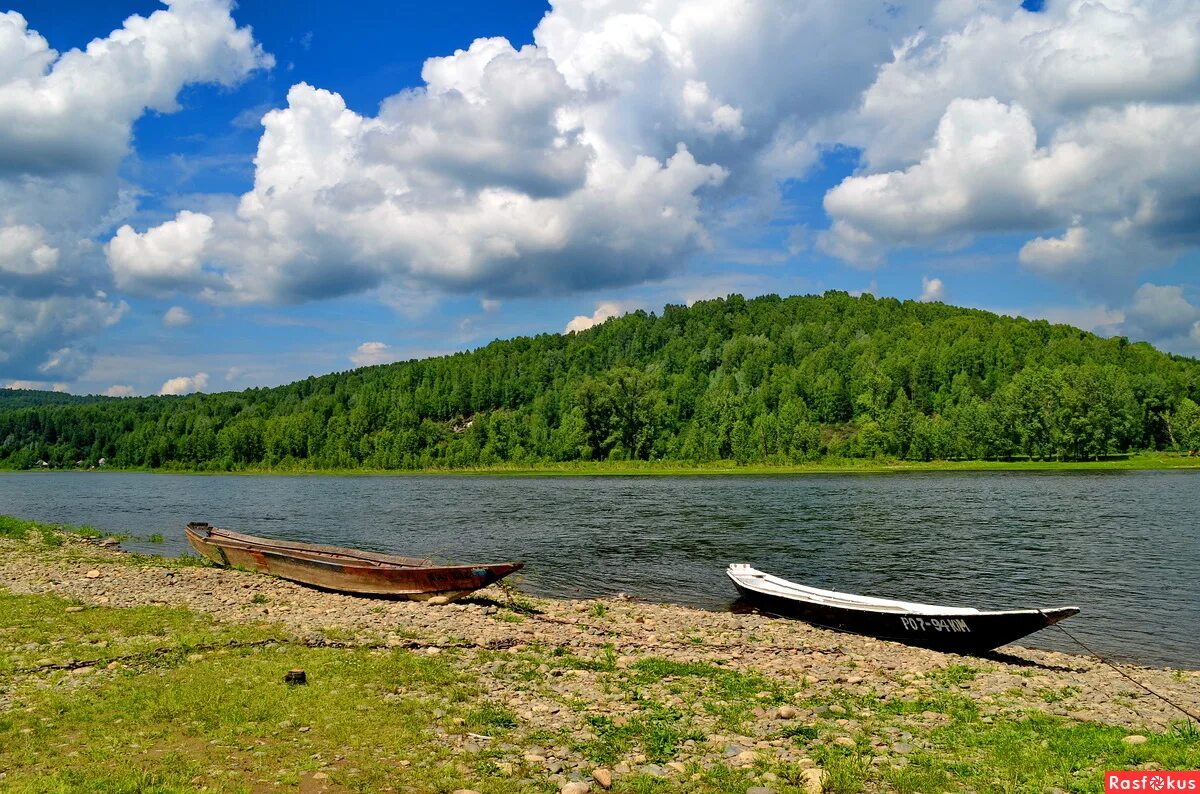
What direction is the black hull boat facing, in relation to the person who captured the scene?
facing the viewer and to the right of the viewer

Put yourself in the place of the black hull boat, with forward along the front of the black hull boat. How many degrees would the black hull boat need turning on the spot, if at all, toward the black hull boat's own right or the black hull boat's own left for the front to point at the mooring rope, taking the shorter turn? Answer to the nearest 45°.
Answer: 0° — it already faces it

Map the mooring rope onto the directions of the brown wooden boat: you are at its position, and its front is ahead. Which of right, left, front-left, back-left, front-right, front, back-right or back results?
front

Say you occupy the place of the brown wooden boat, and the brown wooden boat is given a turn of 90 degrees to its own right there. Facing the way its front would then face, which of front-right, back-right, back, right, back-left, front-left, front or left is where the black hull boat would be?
left
